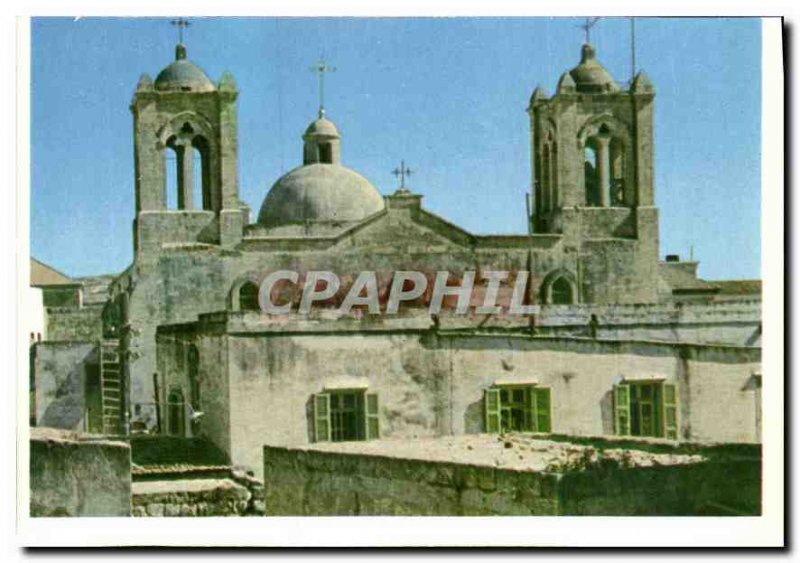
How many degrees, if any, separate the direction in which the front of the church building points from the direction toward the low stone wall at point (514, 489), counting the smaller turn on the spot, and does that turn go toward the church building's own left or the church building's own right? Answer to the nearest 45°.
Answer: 0° — it already faces it

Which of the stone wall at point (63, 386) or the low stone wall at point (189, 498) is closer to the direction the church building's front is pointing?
the low stone wall

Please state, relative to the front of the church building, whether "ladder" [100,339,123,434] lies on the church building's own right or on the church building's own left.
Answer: on the church building's own right

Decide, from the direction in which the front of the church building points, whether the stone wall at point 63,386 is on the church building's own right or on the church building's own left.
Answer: on the church building's own right

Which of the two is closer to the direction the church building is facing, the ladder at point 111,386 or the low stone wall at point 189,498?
the low stone wall

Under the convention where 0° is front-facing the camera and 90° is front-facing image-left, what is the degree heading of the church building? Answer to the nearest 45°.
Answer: approximately 0°

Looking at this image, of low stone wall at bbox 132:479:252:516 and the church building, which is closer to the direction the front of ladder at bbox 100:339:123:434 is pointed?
the low stone wall
